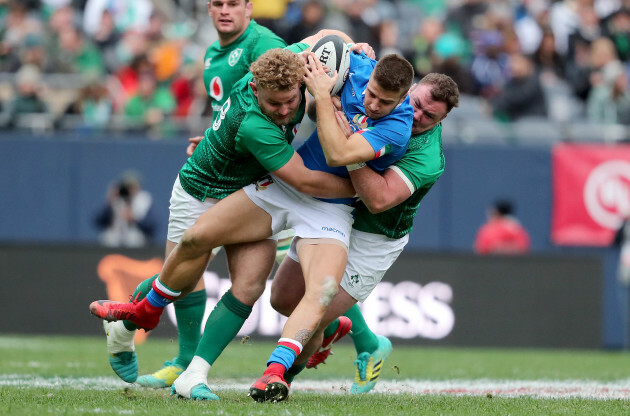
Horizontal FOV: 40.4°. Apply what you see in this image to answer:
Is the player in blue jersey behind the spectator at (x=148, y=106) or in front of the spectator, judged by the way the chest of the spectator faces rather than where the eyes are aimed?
in front

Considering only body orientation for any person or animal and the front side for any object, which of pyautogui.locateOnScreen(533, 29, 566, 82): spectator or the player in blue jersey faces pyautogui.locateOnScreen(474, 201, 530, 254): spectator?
pyautogui.locateOnScreen(533, 29, 566, 82): spectator

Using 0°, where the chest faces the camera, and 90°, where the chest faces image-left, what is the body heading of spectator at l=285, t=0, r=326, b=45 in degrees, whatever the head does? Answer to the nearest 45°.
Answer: approximately 0°

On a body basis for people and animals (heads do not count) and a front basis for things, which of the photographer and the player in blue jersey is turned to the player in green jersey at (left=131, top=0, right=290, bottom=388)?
the photographer

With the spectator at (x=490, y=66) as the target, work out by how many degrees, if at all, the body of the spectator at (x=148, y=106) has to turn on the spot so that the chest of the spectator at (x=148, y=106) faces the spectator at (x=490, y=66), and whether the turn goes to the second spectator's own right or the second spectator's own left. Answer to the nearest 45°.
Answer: approximately 90° to the second spectator's own left

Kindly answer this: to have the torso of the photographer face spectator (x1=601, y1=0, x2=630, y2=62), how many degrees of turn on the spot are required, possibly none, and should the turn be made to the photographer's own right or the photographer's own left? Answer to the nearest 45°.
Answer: approximately 90° to the photographer's own left

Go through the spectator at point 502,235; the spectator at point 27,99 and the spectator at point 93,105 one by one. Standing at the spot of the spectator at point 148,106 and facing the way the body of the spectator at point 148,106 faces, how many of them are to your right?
2

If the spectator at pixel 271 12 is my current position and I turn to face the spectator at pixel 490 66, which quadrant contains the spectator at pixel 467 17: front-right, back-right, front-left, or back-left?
front-left

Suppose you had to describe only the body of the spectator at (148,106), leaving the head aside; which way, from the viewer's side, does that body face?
toward the camera

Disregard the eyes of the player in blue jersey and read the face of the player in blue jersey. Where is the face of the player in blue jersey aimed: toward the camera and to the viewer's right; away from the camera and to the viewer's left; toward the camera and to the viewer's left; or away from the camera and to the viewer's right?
toward the camera and to the viewer's left

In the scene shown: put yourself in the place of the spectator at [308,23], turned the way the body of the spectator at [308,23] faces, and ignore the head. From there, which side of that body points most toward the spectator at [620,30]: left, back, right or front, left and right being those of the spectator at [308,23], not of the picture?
left

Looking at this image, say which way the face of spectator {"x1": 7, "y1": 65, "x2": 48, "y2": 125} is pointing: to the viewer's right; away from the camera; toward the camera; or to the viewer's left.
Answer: toward the camera

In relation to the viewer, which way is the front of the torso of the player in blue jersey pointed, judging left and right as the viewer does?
facing the viewer and to the left of the viewer

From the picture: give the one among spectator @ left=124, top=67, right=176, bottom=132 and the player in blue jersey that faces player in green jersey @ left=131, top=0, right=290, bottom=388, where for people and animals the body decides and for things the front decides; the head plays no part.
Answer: the spectator

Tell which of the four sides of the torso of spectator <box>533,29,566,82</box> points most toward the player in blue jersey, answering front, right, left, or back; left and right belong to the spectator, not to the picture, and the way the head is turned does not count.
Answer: front

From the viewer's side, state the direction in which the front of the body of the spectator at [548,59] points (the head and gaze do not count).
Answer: toward the camera

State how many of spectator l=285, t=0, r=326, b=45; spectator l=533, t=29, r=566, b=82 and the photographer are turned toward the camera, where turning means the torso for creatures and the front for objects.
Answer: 3
